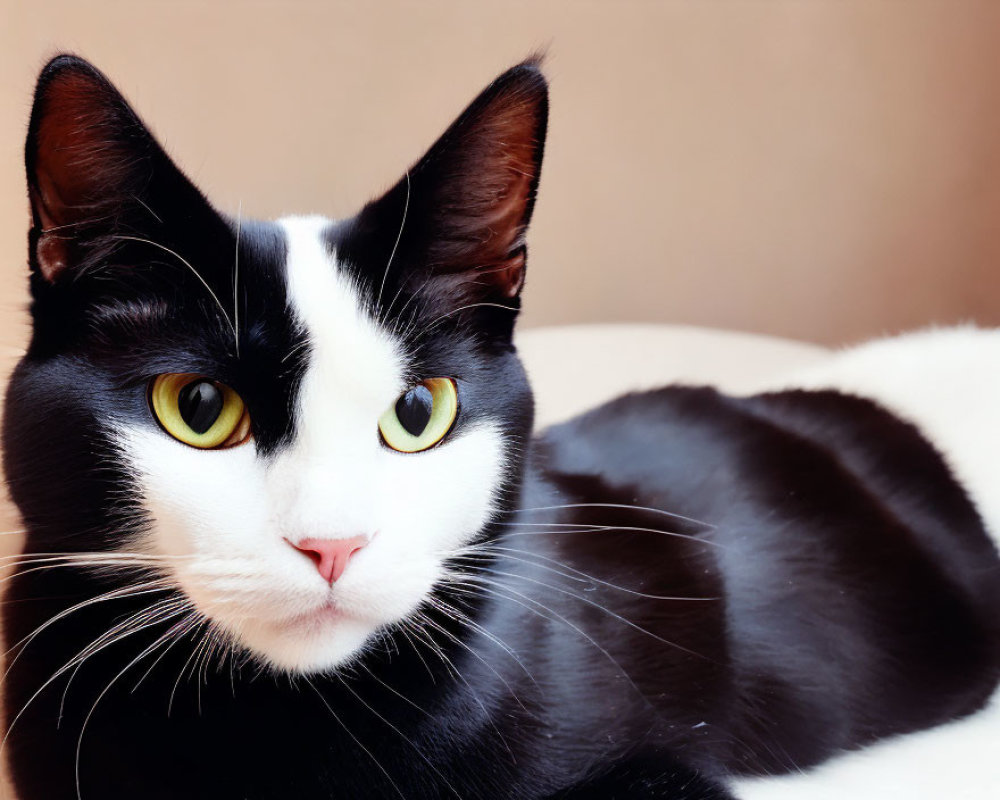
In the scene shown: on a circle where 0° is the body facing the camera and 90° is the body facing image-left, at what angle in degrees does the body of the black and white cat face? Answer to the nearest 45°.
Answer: approximately 45°
